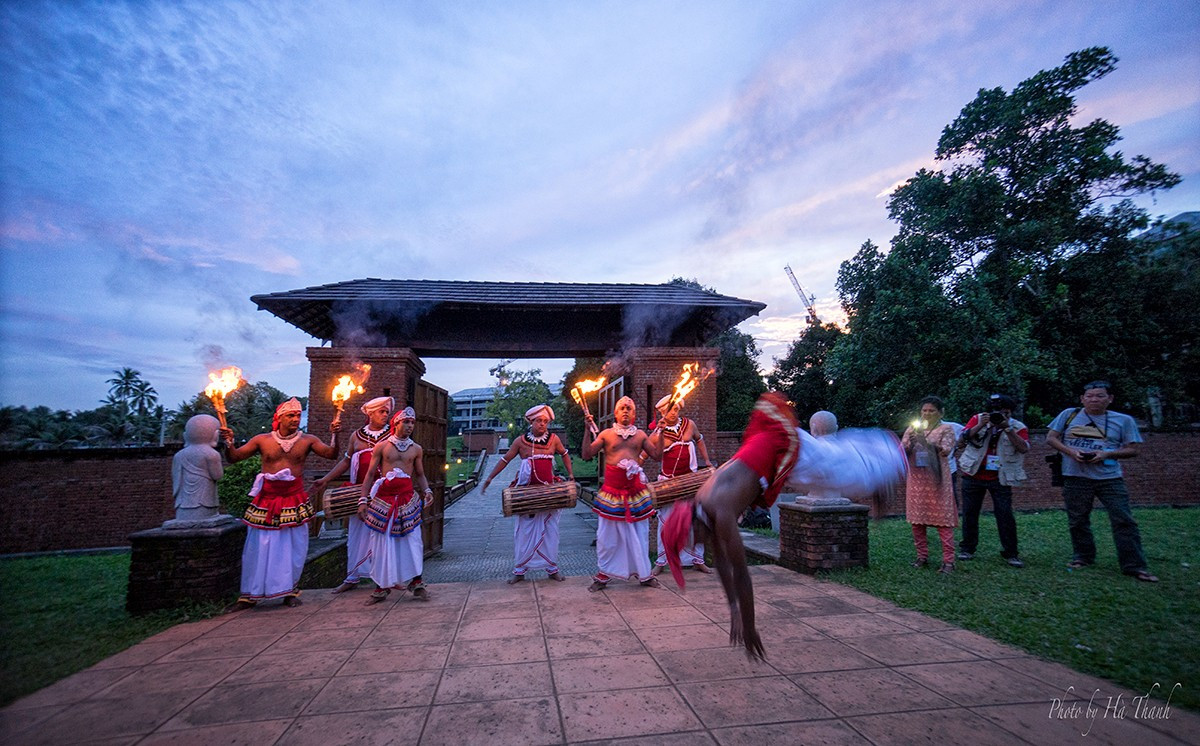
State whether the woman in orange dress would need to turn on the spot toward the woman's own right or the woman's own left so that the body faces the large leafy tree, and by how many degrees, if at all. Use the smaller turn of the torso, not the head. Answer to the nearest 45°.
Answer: approximately 135° to the woman's own right

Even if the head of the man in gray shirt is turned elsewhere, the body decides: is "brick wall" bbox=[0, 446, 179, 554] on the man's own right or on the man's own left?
on the man's own right

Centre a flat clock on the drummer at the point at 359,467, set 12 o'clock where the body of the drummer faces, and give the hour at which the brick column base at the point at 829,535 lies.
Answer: The brick column base is roughly at 10 o'clock from the drummer.

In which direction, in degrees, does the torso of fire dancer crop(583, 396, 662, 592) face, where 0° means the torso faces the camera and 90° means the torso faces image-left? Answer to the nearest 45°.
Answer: approximately 0°

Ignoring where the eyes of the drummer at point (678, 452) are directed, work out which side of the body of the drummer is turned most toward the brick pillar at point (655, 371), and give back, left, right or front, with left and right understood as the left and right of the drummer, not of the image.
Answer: back

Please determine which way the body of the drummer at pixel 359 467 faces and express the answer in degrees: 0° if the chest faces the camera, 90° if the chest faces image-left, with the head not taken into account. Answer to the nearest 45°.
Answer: approximately 0°

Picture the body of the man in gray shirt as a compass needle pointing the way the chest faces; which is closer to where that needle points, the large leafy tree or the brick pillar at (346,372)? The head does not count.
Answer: the brick pillar

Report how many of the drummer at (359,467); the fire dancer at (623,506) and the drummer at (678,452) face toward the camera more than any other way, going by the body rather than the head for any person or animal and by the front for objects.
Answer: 3
